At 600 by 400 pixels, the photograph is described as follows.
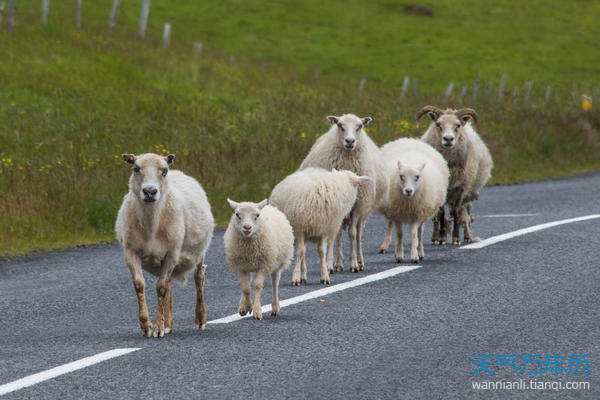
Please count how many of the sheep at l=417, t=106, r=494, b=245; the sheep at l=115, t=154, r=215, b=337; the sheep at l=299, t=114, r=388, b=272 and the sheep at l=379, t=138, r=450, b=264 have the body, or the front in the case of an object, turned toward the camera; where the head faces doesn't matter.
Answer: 4

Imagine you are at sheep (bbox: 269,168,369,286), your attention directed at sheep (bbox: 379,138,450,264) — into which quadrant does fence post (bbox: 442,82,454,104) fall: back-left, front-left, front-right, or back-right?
front-left

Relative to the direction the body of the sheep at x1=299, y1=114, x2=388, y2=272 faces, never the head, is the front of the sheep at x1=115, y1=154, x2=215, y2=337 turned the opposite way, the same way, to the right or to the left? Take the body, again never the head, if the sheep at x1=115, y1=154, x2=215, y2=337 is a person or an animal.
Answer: the same way

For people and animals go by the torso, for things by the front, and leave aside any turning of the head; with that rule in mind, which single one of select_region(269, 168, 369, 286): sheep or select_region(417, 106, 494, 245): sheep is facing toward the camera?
select_region(417, 106, 494, 245): sheep

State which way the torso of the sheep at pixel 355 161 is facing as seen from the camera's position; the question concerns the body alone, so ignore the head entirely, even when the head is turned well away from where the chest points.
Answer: toward the camera

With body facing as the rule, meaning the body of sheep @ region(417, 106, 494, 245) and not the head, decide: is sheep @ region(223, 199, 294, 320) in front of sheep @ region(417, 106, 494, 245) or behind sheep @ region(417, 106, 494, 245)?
in front

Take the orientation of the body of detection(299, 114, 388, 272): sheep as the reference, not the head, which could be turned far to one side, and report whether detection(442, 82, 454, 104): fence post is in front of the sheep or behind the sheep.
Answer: behind

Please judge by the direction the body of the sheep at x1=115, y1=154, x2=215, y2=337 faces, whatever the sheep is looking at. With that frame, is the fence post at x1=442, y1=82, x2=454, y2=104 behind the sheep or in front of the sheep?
behind

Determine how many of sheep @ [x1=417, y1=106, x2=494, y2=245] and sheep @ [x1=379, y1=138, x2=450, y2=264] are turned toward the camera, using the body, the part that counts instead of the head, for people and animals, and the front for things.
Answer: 2

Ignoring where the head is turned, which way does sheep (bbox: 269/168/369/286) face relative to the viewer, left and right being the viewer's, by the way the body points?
facing away from the viewer and to the right of the viewer

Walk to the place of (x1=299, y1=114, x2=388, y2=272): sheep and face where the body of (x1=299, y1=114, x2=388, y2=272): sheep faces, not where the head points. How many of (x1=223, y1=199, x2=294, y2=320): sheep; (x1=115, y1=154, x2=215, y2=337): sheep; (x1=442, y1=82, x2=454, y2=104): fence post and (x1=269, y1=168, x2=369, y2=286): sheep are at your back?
1

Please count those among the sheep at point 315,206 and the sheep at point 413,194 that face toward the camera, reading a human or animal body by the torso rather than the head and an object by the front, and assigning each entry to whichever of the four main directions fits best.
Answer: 1

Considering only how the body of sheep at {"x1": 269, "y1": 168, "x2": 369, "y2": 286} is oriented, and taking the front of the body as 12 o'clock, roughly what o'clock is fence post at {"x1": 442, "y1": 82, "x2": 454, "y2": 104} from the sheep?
The fence post is roughly at 11 o'clock from the sheep.

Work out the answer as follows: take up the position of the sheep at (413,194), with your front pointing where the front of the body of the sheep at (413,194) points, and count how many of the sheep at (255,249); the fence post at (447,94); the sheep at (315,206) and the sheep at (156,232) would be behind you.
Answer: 1

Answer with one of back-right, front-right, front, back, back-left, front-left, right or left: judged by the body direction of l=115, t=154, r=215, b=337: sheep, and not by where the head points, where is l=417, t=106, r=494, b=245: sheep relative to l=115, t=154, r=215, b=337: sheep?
back-left

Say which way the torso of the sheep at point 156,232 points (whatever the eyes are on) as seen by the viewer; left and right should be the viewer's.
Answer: facing the viewer
